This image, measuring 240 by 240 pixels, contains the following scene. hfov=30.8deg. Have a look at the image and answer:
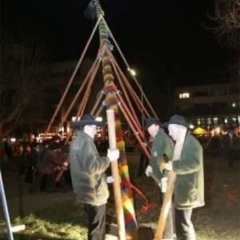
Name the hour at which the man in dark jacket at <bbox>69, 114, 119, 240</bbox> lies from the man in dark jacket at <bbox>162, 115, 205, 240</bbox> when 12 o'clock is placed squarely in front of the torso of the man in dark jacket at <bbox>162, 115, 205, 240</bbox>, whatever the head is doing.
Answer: the man in dark jacket at <bbox>69, 114, 119, 240</bbox> is roughly at 12 o'clock from the man in dark jacket at <bbox>162, 115, 205, 240</bbox>.

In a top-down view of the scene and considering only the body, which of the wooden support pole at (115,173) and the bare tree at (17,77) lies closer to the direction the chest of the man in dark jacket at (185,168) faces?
the wooden support pole

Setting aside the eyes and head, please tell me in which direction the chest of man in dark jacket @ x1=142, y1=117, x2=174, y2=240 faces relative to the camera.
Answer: to the viewer's left

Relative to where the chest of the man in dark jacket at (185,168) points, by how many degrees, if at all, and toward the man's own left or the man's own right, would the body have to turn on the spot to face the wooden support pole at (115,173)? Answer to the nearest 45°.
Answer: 0° — they already face it

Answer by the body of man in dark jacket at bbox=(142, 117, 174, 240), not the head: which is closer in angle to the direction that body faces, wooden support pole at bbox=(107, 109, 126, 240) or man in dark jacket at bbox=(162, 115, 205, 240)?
the wooden support pole

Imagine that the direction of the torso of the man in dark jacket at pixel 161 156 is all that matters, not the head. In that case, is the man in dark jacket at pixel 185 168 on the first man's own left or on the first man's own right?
on the first man's own left

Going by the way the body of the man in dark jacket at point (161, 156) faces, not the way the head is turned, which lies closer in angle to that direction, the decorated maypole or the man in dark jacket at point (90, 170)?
the decorated maypole

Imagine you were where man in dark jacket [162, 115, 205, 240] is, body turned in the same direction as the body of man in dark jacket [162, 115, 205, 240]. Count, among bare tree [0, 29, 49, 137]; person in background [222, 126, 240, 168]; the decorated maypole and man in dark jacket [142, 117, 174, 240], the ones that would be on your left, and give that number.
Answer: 0

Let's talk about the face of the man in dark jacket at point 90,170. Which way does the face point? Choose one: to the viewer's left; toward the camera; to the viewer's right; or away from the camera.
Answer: to the viewer's right

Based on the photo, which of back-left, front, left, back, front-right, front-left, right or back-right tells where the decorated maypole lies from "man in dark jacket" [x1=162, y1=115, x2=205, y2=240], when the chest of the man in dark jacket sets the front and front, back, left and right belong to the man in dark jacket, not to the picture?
front-right

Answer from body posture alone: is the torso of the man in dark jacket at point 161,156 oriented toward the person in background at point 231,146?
no

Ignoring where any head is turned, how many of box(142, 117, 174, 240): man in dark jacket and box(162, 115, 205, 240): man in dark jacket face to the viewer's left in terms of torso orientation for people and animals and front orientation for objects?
2

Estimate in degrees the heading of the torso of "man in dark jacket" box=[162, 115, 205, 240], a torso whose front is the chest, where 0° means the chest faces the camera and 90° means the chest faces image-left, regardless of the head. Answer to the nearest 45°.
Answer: approximately 90°

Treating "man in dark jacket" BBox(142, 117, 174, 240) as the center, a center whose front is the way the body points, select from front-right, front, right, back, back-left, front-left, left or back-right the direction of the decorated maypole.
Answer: front

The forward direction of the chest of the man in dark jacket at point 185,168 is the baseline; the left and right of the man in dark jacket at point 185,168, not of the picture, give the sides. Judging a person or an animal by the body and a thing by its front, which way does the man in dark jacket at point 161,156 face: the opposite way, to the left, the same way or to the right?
the same way

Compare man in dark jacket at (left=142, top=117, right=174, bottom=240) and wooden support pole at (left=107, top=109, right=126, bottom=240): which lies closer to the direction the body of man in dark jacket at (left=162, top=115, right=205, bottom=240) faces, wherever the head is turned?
the wooden support pole
